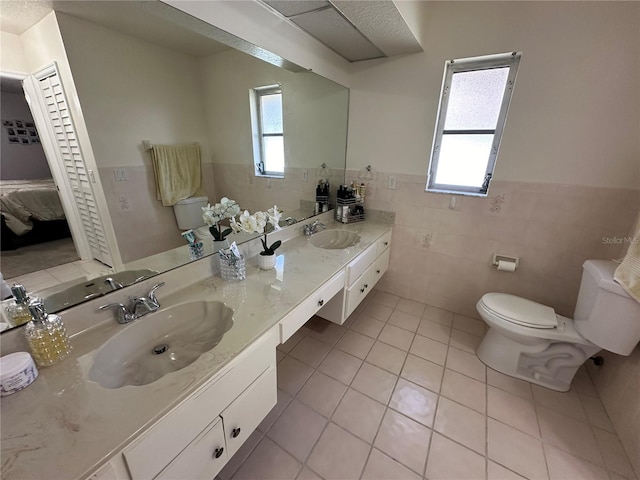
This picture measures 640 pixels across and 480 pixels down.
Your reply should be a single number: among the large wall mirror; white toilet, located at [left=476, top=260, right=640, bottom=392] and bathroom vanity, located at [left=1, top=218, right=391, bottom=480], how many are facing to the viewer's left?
1

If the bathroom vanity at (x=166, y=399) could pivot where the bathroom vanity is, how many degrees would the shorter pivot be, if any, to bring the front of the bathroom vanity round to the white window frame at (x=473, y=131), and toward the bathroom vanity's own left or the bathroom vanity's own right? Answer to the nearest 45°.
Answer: approximately 45° to the bathroom vanity's own left

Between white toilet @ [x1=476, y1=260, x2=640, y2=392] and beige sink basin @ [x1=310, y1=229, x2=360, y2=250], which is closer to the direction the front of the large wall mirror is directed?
the white toilet

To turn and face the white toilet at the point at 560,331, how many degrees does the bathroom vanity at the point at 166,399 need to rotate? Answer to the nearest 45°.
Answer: approximately 45° to its left

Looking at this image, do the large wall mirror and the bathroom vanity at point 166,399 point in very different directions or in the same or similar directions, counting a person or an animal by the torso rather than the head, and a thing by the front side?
same or similar directions

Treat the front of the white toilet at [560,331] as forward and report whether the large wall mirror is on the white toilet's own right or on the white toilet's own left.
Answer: on the white toilet's own left

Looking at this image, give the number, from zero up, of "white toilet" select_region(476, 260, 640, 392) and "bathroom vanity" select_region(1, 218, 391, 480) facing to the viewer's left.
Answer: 1

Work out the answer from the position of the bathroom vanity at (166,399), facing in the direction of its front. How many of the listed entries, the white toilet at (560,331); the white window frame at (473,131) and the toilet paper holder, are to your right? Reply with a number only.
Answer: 0

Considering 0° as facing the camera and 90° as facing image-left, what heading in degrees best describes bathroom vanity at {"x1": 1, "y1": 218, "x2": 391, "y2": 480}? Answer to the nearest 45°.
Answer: approximately 315°

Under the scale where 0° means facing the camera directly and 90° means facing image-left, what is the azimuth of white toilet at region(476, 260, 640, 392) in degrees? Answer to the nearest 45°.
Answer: approximately 90°

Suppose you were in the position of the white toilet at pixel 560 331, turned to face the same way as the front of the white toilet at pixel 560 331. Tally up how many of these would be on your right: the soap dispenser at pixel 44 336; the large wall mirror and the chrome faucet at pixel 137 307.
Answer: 0

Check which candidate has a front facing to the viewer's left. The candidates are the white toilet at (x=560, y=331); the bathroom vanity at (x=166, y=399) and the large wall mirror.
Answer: the white toilet

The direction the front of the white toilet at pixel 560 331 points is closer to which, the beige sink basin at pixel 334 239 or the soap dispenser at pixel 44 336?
the beige sink basin

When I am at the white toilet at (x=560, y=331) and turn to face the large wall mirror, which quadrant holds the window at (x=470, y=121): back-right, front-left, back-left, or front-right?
front-right

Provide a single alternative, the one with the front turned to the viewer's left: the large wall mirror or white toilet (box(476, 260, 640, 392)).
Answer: the white toilet
